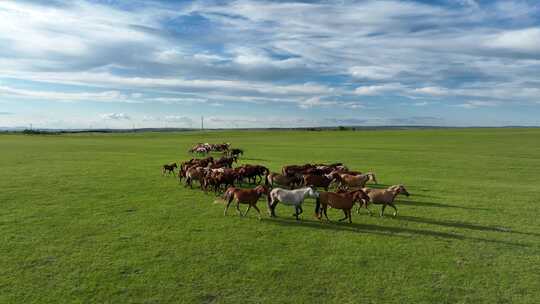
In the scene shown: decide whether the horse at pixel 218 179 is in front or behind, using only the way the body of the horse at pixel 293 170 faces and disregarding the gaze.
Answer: behind

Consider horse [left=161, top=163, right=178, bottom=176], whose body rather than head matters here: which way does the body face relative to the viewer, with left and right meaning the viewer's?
facing to the right of the viewer

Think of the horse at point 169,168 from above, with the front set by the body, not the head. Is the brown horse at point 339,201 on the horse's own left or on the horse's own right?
on the horse's own right

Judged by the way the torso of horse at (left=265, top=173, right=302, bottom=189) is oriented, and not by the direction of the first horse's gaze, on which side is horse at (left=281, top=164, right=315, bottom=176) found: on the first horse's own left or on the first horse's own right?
on the first horse's own left

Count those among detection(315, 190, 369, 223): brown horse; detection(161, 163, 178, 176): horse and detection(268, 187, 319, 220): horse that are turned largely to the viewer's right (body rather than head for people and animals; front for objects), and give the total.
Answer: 3

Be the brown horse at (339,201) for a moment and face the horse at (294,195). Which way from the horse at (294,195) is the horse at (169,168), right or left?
right

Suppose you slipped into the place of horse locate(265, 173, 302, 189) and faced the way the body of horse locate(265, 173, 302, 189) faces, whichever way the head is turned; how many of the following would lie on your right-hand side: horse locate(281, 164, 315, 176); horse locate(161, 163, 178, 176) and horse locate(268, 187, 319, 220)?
1

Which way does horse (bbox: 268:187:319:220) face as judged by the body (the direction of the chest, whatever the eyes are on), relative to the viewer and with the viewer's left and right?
facing to the right of the viewer

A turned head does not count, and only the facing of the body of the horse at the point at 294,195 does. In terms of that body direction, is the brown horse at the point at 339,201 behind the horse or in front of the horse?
in front

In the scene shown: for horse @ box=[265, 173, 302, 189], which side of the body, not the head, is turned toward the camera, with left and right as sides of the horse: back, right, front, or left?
right

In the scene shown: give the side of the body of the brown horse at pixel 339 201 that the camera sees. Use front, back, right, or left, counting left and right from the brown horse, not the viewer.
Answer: right
